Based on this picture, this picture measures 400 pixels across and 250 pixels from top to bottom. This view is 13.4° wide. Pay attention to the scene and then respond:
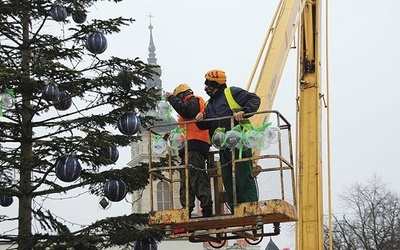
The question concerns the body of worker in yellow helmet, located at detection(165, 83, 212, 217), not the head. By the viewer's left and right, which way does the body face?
facing to the left of the viewer

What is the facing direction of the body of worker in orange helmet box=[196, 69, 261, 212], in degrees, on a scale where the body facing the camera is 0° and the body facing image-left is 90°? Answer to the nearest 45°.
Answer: approximately 45°

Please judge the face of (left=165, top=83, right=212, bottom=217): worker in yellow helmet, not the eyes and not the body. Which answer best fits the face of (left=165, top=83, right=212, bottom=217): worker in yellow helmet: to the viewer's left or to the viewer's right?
to the viewer's left
